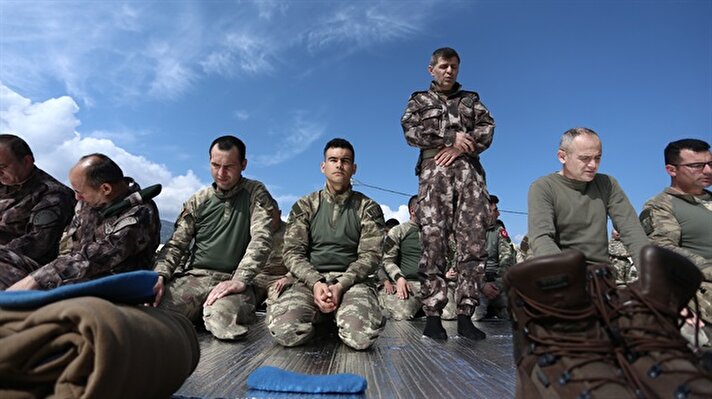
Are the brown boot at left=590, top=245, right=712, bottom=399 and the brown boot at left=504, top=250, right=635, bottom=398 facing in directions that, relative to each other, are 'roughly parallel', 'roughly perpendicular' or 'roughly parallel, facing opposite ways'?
roughly parallel

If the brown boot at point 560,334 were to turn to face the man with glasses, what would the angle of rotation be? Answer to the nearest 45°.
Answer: approximately 135° to its left

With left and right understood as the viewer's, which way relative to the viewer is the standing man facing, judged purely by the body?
facing the viewer

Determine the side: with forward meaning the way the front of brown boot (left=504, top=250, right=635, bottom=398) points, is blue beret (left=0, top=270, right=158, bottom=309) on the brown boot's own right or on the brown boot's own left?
on the brown boot's own right

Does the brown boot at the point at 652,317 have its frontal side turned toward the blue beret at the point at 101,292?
no

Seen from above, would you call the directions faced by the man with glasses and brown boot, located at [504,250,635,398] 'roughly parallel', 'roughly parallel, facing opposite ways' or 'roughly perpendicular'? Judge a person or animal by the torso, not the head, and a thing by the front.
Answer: roughly parallel

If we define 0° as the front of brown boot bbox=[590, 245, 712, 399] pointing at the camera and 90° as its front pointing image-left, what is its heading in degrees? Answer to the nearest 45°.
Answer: approximately 315°

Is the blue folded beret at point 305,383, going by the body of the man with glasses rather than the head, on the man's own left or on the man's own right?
on the man's own right

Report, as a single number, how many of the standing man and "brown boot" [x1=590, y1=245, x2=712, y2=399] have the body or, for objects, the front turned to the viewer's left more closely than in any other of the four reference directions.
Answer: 0

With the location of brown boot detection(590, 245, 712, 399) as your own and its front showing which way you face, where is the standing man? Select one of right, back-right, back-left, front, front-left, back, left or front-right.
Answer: back

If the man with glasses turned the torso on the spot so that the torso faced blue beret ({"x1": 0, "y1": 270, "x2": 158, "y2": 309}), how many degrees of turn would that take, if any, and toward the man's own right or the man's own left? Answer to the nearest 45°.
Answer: approximately 45° to the man's own right

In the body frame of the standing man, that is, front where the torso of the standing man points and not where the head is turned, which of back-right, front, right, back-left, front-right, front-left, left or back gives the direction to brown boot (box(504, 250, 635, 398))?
front

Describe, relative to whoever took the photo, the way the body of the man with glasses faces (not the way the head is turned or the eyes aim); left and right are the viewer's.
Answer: facing the viewer and to the right of the viewer

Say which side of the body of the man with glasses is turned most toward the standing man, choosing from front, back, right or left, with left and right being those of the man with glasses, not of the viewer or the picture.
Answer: right
